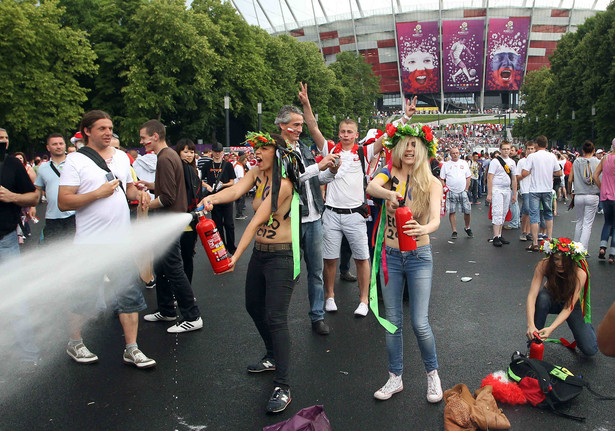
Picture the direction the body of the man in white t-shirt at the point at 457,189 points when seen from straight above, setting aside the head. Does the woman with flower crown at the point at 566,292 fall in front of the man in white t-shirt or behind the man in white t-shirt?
in front

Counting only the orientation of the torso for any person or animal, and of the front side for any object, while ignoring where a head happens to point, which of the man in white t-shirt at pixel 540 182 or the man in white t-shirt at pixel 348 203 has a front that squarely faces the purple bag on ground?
the man in white t-shirt at pixel 348 203

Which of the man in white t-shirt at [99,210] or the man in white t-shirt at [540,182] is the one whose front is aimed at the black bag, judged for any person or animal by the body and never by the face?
the man in white t-shirt at [99,210]

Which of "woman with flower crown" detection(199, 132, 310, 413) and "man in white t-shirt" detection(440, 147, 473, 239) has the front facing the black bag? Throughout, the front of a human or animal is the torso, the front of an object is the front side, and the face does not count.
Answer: the man in white t-shirt

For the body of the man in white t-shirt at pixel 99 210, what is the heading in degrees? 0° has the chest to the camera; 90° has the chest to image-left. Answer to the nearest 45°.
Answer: approximately 315°

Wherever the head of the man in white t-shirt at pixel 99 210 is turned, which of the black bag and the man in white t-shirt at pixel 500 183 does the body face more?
the black bag

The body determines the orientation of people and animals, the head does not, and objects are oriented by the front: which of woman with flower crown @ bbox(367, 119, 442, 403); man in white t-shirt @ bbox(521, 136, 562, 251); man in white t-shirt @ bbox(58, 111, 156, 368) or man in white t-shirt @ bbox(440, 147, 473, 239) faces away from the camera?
man in white t-shirt @ bbox(521, 136, 562, 251)

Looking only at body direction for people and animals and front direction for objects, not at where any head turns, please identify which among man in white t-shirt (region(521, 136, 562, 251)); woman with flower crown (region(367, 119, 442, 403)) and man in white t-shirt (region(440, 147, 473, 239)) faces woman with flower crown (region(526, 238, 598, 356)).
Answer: man in white t-shirt (region(440, 147, 473, 239))

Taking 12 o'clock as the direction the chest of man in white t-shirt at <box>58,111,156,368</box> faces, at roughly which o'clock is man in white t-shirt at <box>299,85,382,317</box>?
man in white t-shirt at <box>299,85,382,317</box> is roughly at 10 o'clock from man in white t-shirt at <box>58,111,156,368</box>.

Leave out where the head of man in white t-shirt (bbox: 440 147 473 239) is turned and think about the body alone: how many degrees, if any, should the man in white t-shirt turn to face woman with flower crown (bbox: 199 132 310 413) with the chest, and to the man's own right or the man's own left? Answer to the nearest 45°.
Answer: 0° — they already face them

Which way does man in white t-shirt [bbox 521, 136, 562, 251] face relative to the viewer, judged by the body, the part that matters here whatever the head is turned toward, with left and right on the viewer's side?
facing away from the viewer
